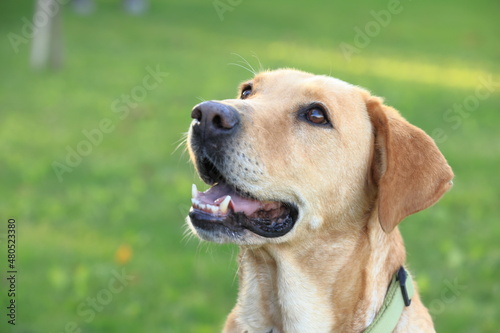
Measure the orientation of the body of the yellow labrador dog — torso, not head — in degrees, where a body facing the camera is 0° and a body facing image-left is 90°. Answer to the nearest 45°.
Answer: approximately 45°

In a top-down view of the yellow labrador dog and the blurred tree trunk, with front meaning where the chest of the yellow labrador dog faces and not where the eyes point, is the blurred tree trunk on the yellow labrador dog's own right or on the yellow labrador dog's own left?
on the yellow labrador dog's own right
